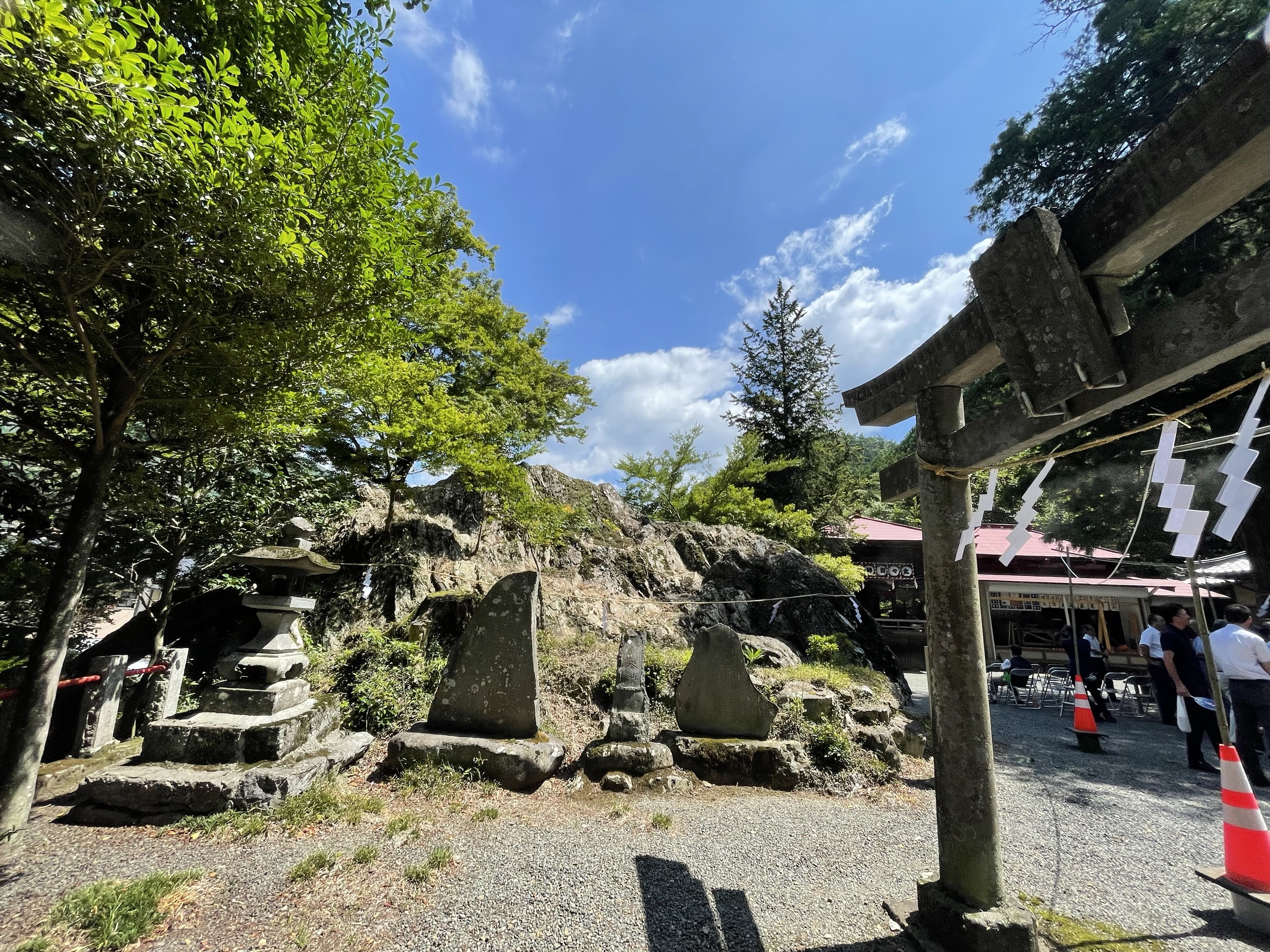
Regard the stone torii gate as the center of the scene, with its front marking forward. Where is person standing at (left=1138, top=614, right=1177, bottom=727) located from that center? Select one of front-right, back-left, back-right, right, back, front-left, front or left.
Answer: back-right

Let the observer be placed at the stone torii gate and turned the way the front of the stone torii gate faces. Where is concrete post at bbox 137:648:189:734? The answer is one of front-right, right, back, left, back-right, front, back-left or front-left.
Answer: front-right

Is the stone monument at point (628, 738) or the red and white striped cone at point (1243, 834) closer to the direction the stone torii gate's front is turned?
the stone monument

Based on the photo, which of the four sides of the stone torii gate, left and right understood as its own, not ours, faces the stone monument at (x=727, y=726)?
right

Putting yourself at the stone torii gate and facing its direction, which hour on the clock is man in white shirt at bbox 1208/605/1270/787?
The man in white shirt is roughly at 5 o'clock from the stone torii gate.

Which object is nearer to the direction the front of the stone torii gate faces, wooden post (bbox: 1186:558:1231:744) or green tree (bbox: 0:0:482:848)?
the green tree

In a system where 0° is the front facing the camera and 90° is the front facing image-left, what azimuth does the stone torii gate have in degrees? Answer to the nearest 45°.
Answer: approximately 45°

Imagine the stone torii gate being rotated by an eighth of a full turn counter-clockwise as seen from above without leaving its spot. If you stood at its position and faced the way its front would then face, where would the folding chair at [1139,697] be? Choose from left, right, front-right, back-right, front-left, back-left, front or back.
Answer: back

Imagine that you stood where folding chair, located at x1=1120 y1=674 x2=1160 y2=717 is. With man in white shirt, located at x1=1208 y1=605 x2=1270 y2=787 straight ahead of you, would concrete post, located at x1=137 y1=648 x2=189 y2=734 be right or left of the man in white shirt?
right

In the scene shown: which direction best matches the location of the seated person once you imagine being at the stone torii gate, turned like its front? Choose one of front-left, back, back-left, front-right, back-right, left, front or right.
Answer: back-right

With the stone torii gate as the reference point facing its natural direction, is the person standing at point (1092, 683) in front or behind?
behind
